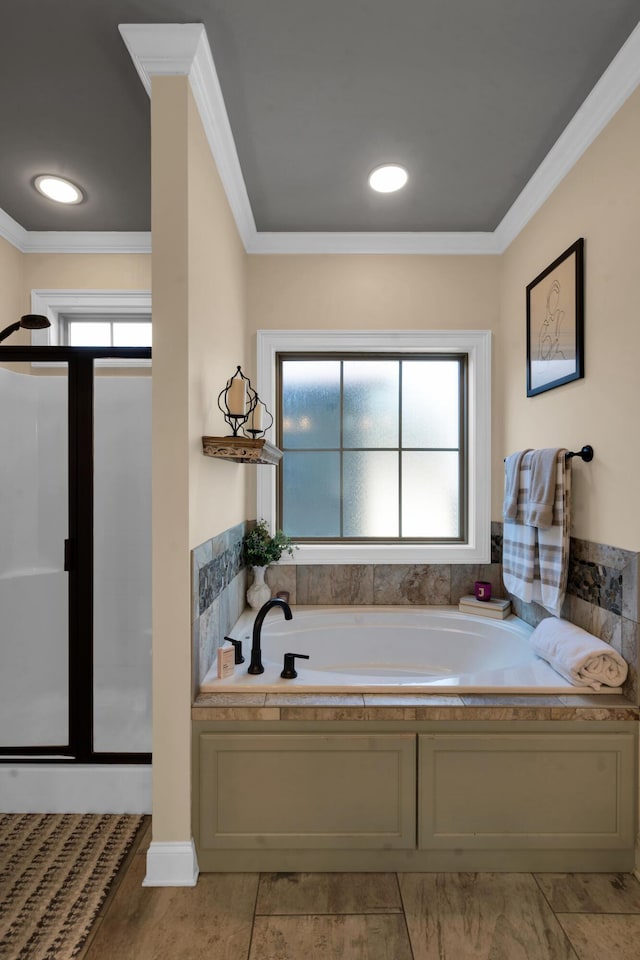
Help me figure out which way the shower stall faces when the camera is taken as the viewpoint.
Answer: facing the viewer

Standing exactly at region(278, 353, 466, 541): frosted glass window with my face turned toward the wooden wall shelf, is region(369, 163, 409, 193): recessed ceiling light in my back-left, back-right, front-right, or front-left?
front-left

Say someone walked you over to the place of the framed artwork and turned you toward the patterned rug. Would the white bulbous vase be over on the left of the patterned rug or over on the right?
right

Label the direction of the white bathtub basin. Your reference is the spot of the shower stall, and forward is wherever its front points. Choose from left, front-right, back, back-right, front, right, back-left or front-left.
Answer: left

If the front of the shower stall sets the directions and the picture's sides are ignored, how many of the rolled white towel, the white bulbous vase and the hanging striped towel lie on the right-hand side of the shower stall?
0

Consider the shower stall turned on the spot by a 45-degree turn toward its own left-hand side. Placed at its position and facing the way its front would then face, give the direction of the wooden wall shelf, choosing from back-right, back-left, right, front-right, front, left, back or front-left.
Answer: front

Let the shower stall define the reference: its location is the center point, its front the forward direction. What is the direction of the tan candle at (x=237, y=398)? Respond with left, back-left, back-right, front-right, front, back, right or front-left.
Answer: front-left

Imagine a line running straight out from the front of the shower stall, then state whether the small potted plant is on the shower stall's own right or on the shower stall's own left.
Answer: on the shower stall's own left

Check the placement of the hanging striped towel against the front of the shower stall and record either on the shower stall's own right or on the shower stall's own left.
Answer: on the shower stall's own left

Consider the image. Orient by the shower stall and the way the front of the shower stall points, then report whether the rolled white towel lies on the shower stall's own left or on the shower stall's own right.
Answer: on the shower stall's own left

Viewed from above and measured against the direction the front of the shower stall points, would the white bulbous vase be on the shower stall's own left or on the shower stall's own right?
on the shower stall's own left

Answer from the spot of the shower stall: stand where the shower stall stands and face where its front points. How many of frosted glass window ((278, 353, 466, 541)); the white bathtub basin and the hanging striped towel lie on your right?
0
